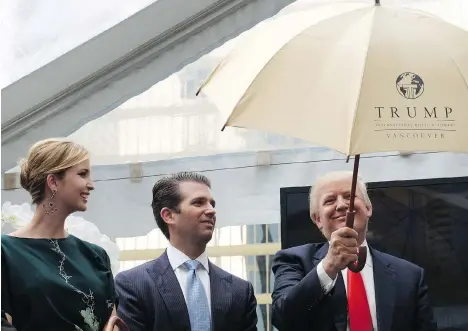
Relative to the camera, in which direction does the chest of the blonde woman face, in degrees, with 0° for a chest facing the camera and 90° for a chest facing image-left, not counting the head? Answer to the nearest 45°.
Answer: approximately 315°

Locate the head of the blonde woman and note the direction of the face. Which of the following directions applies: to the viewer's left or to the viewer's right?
to the viewer's right

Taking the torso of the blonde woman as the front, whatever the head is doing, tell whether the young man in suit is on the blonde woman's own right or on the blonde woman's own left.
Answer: on the blonde woman's own left
